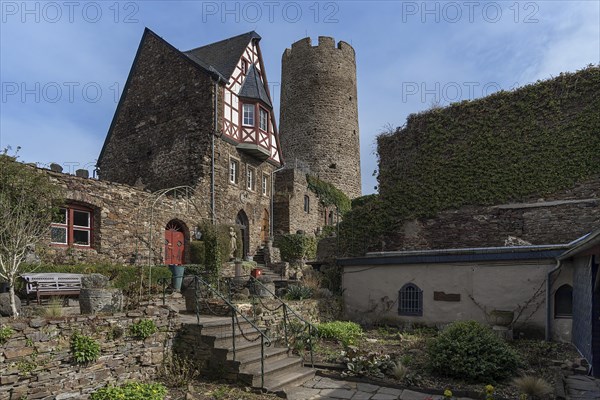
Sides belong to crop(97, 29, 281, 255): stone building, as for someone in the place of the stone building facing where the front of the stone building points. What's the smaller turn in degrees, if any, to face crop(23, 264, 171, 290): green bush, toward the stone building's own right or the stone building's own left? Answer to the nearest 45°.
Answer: approximately 45° to the stone building's own right

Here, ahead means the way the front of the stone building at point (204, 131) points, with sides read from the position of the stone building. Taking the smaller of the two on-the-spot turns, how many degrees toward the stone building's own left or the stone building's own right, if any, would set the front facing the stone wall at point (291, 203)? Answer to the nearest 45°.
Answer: approximately 90° to the stone building's own left

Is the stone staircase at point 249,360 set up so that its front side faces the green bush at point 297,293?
no

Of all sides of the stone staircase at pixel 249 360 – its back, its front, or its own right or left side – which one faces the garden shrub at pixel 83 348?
right

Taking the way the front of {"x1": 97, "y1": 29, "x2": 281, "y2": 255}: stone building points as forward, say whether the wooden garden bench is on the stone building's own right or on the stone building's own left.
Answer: on the stone building's own right

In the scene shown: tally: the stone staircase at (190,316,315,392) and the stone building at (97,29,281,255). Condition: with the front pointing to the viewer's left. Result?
0

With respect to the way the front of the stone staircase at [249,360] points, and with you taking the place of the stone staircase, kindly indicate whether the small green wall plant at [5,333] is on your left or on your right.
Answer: on your right

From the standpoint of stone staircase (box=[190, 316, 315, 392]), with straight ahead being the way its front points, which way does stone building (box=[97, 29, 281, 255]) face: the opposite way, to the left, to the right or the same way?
the same way

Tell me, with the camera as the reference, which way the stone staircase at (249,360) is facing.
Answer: facing the viewer and to the right of the viewer

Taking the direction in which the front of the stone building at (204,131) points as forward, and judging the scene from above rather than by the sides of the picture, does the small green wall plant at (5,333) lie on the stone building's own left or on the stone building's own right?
on the stone building's own right

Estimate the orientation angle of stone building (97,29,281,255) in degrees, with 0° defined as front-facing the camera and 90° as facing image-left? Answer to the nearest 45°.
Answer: approximately 315°

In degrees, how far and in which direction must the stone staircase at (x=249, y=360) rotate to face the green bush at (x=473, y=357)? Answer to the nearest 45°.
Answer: approximately 45° to its left
